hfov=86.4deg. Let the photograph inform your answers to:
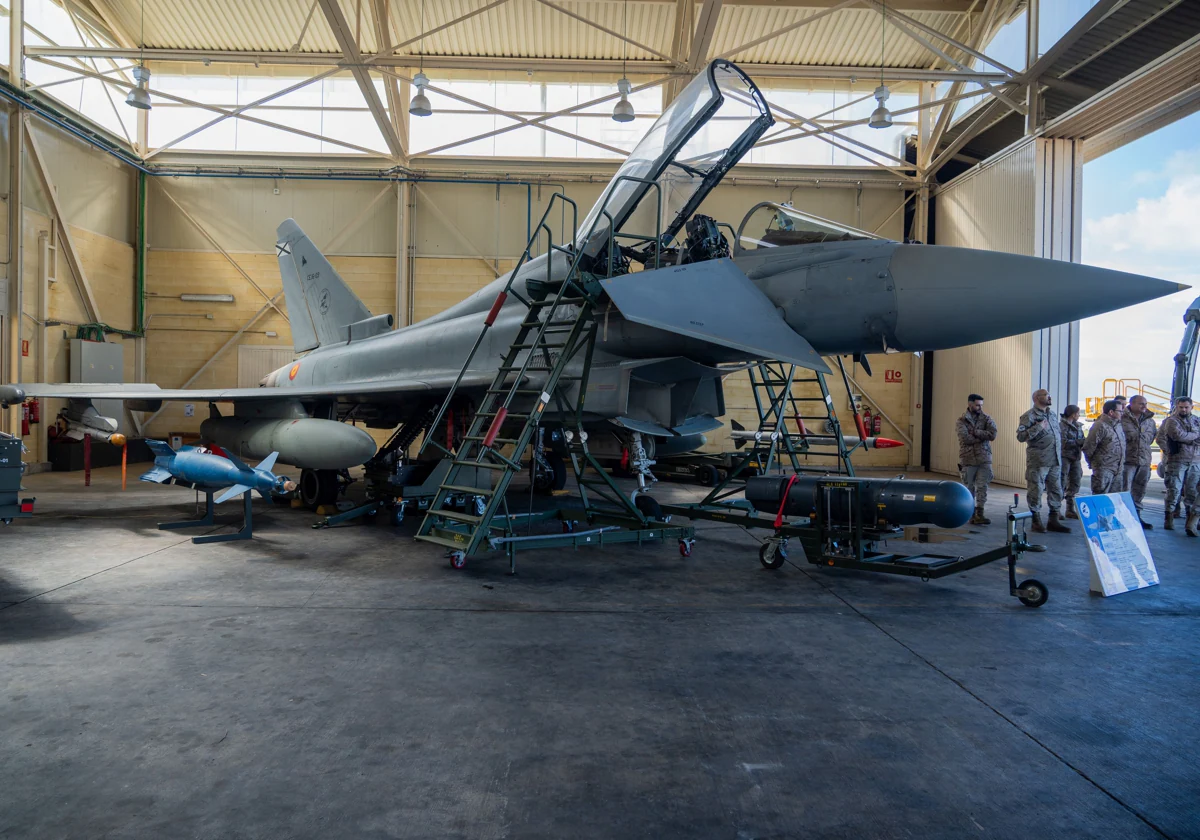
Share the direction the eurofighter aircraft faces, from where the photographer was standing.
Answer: facing the viewer and to the right of the viewer

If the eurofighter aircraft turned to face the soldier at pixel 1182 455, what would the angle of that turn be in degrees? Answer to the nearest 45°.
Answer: approximately 45° to its left

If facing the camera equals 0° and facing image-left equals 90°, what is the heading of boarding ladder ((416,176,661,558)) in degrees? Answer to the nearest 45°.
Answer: approximately 45°

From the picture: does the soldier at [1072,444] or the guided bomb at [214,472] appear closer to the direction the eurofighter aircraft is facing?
the soldier

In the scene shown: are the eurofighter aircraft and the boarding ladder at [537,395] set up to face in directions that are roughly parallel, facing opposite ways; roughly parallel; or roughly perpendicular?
roughly perpendicular

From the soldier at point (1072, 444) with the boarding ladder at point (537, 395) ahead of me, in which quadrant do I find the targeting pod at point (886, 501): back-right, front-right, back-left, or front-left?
front-left

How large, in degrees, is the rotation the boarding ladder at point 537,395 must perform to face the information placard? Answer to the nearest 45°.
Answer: approximately 135° to its left

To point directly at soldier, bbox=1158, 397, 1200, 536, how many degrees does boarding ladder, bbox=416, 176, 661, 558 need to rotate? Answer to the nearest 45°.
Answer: approximately 135° to its left

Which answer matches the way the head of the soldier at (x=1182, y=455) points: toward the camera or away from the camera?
toward the camera

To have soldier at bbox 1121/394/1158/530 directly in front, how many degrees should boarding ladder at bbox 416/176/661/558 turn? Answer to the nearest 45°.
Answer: approximately 135° to its left
